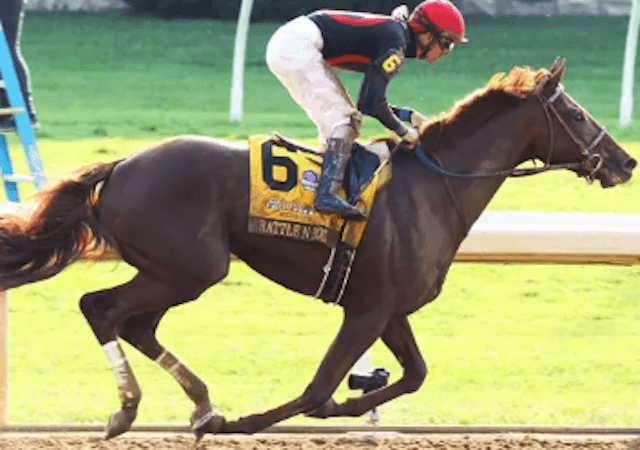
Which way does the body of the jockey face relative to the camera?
to the viewer's right

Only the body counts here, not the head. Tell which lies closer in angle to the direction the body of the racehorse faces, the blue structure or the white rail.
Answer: the white rail

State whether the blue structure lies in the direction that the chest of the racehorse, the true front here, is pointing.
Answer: no

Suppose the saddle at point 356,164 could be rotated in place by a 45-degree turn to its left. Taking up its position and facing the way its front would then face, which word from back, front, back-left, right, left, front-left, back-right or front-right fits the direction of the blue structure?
left

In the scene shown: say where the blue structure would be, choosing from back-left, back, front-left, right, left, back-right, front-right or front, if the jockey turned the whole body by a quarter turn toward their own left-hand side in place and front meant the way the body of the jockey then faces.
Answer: front-left

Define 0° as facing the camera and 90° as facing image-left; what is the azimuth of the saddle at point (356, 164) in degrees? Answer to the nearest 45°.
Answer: approximately 270°

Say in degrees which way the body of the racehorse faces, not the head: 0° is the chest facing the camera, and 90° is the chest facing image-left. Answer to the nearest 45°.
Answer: approximately 270°
